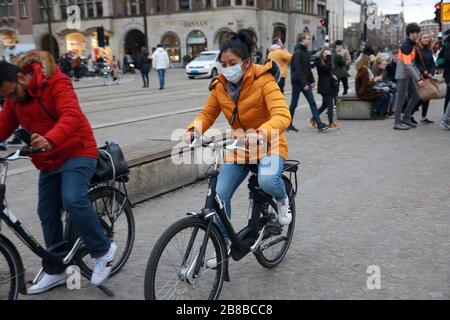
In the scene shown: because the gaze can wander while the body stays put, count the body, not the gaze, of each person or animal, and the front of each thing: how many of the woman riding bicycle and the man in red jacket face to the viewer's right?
0

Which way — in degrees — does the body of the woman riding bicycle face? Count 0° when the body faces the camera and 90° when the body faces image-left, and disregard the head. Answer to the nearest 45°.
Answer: approximately 45°

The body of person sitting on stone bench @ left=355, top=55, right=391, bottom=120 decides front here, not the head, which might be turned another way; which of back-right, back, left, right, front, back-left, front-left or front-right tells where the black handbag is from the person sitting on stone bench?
right

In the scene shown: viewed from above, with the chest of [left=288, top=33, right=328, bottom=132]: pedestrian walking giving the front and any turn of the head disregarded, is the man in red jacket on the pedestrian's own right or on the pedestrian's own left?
on the pedestrian's own right

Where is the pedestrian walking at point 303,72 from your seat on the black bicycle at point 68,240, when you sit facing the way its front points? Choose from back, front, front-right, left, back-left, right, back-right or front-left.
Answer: back

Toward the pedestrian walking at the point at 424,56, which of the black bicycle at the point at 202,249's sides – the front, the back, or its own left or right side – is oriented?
back
